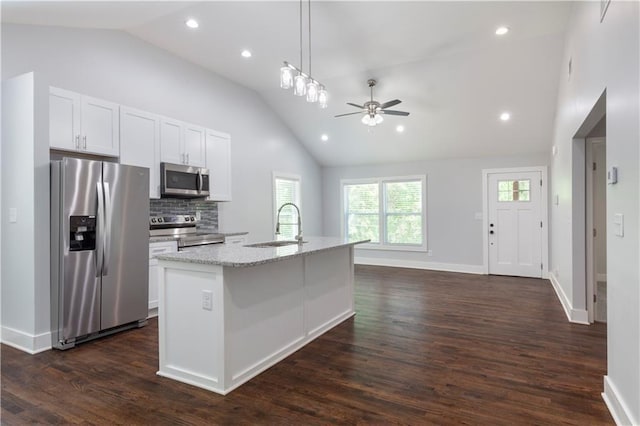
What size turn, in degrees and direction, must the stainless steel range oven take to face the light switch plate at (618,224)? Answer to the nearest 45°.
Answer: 0° — it already faces it

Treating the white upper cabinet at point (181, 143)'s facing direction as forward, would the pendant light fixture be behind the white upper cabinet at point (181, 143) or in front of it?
in front

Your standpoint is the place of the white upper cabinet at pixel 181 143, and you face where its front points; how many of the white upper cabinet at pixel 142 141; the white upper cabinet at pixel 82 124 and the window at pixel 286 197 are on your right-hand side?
2

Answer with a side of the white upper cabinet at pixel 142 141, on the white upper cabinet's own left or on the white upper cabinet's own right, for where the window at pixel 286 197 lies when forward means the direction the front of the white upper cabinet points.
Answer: on the white upper cabinet's own left

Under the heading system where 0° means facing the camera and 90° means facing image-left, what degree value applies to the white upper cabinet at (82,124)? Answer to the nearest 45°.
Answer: approximately 315°

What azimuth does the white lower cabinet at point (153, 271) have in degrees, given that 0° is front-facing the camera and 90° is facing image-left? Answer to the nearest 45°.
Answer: approximately 315°

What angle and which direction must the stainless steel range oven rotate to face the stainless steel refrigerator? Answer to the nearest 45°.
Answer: approximately 90° to its right

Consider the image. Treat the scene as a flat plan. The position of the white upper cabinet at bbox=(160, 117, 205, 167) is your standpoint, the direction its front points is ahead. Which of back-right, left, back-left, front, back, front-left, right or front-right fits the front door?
front-left

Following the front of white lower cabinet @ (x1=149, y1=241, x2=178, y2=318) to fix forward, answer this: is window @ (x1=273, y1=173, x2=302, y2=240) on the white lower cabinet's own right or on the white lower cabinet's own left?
on the white lower cabinet's own left
